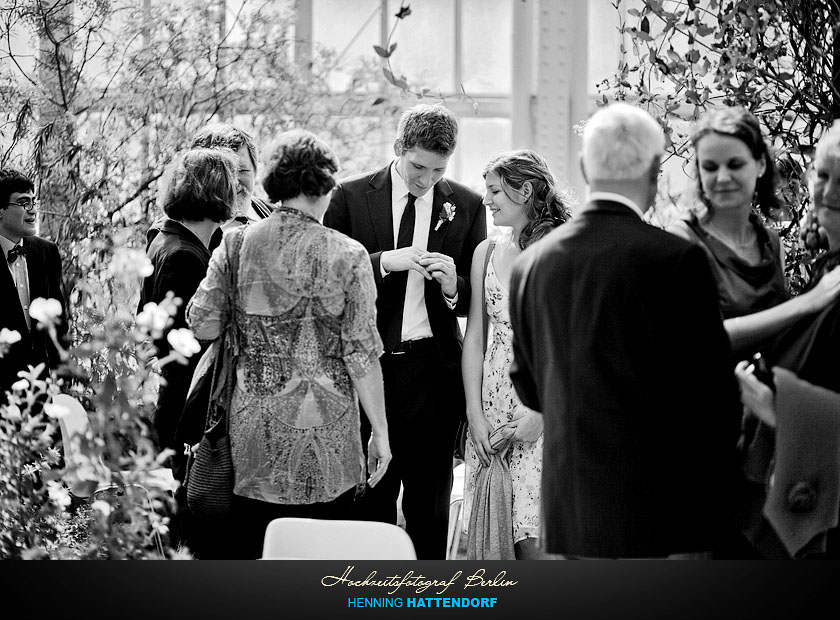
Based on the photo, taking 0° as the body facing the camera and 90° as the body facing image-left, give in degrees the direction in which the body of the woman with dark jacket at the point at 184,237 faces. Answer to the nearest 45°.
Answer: approximately 225°

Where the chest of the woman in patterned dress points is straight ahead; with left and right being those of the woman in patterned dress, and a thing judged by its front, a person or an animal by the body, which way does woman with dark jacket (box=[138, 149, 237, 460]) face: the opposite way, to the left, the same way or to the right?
the opposite way

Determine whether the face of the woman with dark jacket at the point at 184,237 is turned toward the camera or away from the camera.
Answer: away from the camera

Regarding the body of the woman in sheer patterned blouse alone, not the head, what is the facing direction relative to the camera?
away from the camera

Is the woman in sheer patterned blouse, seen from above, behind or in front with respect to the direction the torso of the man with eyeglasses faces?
in front

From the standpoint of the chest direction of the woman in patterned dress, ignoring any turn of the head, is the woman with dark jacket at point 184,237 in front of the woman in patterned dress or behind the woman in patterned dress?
in front

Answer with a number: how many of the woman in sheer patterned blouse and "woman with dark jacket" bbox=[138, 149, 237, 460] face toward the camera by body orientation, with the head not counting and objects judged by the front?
0

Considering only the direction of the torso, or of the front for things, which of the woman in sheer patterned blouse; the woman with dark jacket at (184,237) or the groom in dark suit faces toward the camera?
the groom in dark suit

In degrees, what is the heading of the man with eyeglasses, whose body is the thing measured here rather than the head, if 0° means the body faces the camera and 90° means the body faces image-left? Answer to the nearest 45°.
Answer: approximately 315°

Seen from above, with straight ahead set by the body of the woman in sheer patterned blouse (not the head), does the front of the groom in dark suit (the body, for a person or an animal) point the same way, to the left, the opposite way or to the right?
the opposite way

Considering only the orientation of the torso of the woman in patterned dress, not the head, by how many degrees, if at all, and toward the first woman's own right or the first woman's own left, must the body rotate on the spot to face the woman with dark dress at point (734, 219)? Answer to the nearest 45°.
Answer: approximately 90° to the first woman's own left

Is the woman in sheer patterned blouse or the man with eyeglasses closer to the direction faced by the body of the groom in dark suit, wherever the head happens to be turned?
the woman in sheer patterned blouse

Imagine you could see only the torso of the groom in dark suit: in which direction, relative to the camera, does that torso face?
toward the camera

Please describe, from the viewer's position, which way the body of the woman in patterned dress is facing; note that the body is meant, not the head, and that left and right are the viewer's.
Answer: facing the viewer and to the left of the viewer

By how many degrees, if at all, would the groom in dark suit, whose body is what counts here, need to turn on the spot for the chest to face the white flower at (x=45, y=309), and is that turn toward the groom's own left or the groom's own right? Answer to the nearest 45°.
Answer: approximately 45° to the groom's own right

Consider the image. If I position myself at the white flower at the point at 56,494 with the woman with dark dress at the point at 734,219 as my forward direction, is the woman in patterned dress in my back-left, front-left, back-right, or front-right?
front-left
